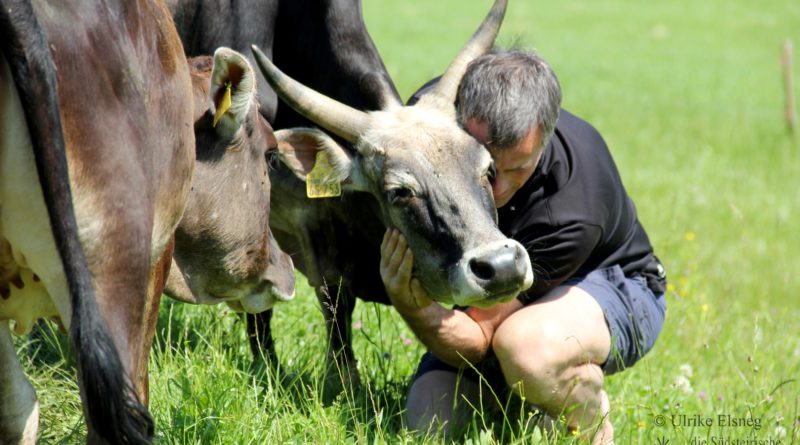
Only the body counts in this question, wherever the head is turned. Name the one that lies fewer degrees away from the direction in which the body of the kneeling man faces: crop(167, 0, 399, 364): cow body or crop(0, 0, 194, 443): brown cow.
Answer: the brown cow

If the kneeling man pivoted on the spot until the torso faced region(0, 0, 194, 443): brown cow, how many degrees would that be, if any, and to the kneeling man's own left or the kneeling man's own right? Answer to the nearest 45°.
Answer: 0° — they already face it

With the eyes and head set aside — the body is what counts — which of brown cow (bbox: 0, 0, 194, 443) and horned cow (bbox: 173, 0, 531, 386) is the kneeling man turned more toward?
the brown cow

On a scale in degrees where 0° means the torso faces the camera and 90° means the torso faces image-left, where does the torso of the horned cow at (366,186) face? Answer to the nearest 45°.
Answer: approximately 315°

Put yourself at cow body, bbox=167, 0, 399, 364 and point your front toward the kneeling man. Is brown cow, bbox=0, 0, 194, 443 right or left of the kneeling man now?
right

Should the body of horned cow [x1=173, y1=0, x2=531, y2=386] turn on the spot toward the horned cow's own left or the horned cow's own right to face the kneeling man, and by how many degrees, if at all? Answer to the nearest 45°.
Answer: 0° — it already faces them

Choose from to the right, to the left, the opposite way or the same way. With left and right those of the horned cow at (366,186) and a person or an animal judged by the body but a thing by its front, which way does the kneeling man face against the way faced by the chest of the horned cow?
to the right

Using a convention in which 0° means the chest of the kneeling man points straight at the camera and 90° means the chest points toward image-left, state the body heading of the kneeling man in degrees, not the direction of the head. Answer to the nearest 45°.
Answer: approximately 45°
